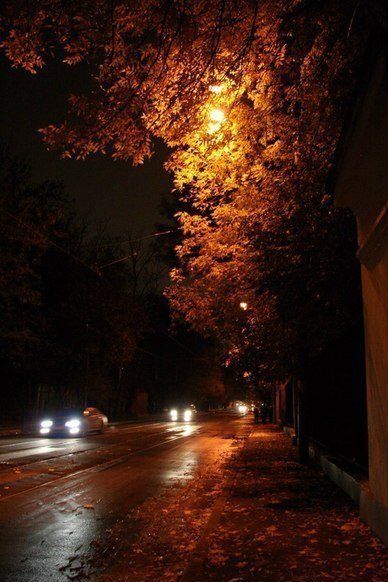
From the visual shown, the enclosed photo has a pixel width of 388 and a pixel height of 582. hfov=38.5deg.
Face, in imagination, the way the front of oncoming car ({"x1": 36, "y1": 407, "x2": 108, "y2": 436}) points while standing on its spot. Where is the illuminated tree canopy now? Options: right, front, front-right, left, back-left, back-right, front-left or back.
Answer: front-left

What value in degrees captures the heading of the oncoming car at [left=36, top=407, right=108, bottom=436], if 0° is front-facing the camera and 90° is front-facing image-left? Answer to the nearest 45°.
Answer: approximately 45°

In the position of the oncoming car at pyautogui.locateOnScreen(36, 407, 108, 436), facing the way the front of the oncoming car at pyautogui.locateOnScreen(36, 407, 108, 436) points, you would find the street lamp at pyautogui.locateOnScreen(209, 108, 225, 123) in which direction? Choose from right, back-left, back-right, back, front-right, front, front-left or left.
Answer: front-left
